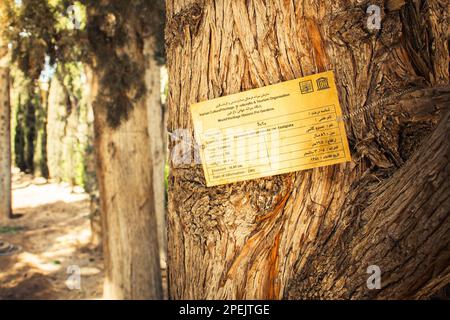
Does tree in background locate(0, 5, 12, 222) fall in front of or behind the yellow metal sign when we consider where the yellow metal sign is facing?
behind

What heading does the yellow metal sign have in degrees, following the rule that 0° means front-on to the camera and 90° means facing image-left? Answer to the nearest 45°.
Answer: approximately 0°

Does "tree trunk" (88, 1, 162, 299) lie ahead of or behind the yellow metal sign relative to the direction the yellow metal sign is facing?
behind

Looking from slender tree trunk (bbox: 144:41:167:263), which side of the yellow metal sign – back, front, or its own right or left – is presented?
back
